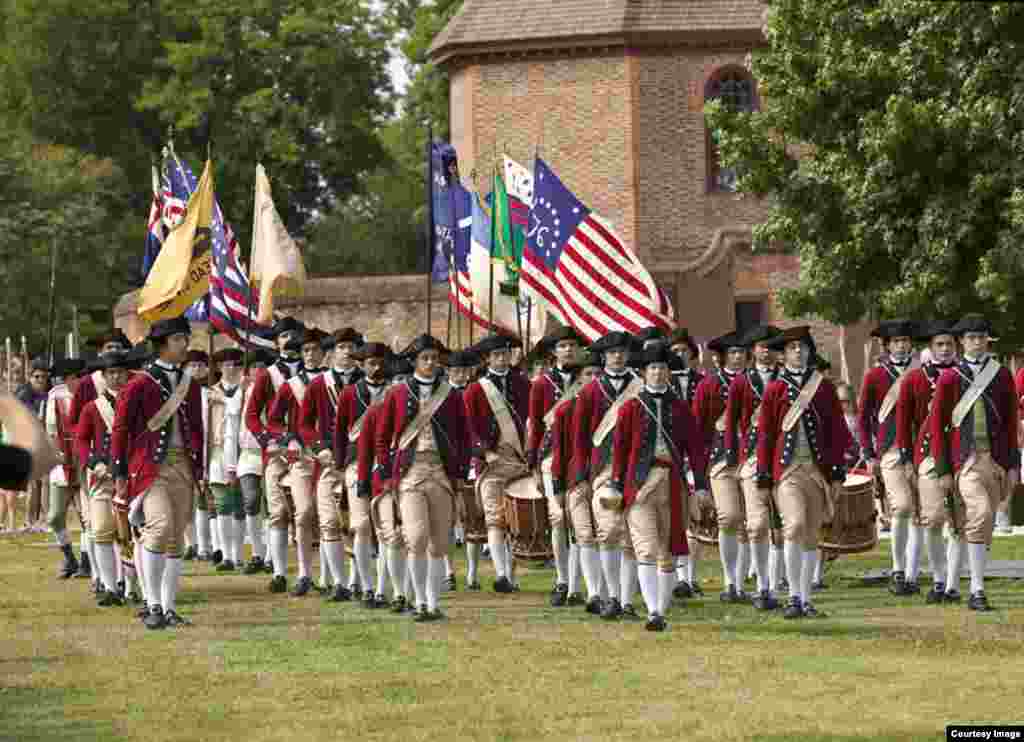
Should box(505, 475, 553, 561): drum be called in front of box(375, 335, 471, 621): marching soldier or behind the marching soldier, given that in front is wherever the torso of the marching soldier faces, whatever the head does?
behind

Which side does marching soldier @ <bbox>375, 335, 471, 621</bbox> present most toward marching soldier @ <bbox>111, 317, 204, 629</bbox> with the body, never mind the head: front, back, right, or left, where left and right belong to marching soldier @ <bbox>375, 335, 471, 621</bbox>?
right

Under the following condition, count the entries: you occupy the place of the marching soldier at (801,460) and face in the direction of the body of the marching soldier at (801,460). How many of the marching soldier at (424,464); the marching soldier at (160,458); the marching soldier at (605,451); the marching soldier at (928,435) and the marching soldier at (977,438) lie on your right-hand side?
3

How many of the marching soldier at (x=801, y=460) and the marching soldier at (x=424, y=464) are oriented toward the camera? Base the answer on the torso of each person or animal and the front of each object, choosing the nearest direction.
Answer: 2

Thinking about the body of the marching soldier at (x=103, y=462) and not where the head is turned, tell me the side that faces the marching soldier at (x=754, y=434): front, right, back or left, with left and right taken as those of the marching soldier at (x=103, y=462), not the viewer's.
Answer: left
